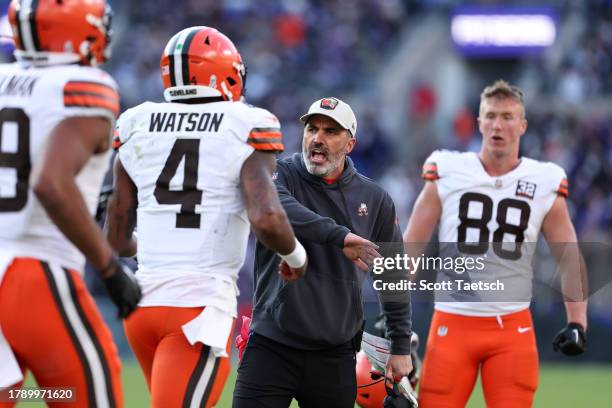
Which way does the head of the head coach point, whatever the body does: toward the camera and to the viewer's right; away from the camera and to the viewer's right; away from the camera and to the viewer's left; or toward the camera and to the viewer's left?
toward the camera and to the viewer's left

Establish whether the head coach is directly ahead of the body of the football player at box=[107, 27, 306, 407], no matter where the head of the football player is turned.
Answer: yes

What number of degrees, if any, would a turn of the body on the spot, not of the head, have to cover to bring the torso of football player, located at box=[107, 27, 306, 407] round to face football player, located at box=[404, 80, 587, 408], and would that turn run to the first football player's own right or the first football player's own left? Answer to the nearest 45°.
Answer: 0° — they already face them

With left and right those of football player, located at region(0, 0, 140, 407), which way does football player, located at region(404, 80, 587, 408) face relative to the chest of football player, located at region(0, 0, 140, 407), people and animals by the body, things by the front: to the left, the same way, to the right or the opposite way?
the opposite way

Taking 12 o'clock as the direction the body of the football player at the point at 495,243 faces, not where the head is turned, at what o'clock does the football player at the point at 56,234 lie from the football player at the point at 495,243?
the football player at the point at 56,234 is roughly at 1 o'clock from the football player at the point at 495,243.

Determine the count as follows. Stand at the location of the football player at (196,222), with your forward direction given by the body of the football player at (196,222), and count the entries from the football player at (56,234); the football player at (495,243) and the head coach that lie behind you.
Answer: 1

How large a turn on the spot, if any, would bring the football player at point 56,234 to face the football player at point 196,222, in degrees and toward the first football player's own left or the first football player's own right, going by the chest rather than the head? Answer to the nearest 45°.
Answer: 0° — they already face them

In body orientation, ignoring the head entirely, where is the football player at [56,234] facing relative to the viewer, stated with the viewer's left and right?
facing away from the viewer and to the right of the viewer

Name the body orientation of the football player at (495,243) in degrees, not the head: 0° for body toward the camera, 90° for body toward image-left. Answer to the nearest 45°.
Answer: approximately 0°

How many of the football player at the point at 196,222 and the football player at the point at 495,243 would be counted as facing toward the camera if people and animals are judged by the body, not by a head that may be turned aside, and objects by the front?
1

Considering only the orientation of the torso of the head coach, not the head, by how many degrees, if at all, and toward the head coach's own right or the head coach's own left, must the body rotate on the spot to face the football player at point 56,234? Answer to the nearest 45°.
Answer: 0° — they already face them

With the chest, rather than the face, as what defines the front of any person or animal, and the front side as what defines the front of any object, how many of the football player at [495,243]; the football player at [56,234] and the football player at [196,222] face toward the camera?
1

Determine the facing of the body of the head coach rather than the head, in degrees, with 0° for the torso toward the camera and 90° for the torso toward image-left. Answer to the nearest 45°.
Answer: approximately 45°

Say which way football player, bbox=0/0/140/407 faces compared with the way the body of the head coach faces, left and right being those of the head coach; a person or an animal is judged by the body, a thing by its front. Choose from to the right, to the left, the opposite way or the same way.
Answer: the opposite way

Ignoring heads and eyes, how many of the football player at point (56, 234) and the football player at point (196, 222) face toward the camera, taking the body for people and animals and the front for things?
0

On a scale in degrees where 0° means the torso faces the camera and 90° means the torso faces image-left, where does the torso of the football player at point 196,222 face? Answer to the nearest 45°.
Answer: approximately 225°
